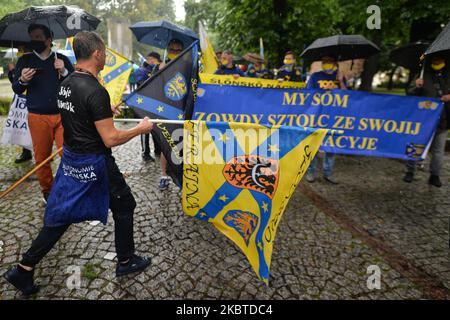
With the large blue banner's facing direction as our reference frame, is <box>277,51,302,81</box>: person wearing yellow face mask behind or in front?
behind

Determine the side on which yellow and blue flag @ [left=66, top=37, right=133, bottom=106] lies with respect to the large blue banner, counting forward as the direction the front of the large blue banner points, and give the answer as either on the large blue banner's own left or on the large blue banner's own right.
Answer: on the large blue banner's own right

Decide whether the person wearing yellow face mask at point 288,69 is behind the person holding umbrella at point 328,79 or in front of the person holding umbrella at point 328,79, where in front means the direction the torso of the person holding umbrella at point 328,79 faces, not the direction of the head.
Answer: behind

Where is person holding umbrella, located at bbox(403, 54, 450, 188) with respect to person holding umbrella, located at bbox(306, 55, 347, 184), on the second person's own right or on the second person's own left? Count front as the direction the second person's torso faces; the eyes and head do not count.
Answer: on the second person's own left

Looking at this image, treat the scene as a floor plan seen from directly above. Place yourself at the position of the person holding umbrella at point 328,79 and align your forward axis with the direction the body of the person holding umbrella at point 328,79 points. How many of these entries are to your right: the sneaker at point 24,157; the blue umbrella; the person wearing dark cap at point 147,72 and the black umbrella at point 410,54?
3

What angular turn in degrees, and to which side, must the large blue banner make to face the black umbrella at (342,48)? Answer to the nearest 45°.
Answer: approximately 180°

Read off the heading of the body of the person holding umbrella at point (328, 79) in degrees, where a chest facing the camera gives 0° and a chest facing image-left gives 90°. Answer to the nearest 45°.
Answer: approximately 0°

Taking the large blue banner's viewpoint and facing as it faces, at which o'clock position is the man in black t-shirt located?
The man in black t-shirt is roughly at 1 o'clock from the large blue banner.
